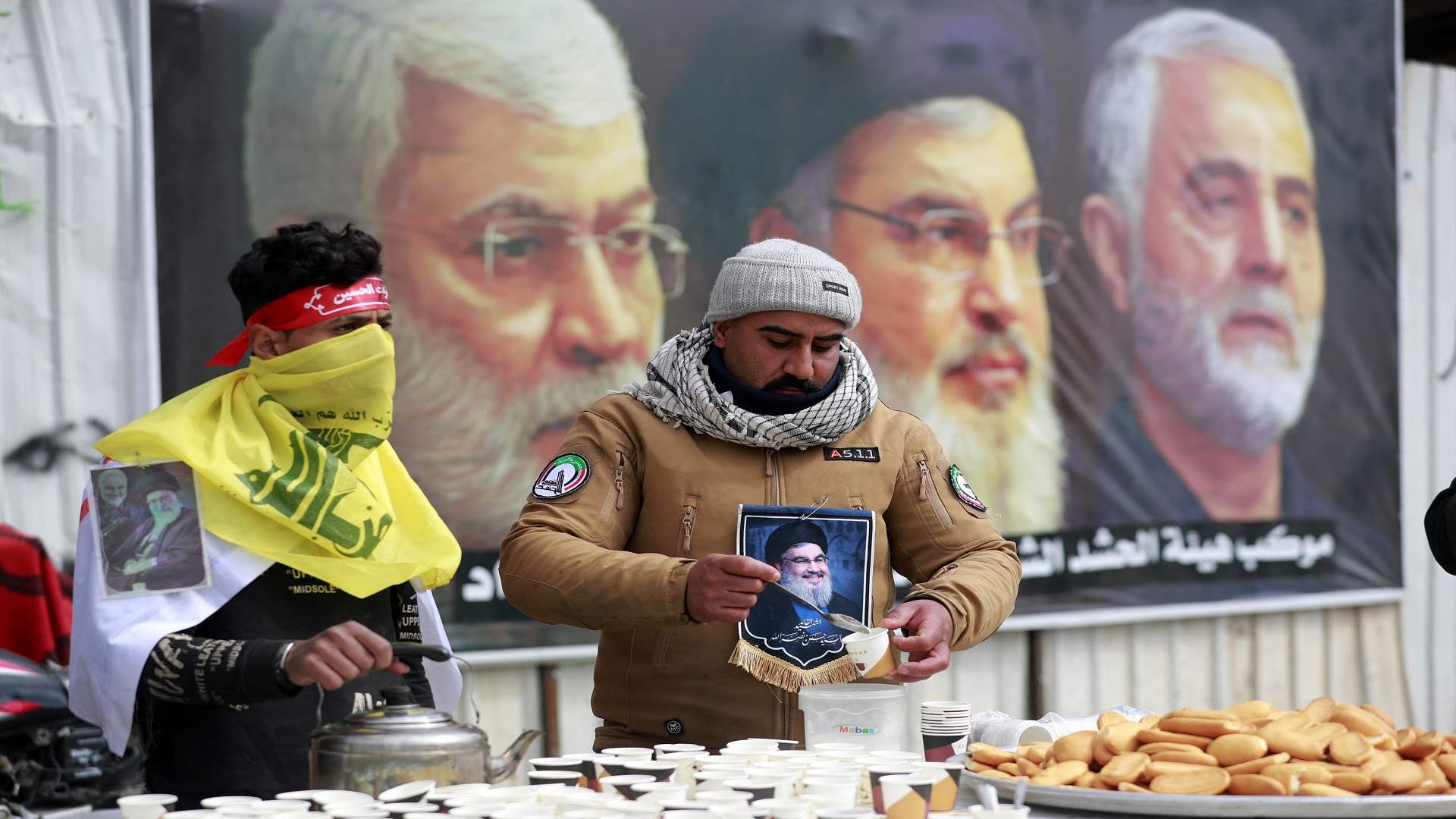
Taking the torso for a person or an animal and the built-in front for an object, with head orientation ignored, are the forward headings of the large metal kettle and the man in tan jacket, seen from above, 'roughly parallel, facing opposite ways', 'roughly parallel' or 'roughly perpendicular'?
roughly perpendicular

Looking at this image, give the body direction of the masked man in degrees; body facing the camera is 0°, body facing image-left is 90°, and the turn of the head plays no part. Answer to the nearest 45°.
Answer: approximately 315°

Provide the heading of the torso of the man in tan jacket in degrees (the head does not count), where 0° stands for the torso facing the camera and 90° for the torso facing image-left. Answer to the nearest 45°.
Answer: approximately 0°

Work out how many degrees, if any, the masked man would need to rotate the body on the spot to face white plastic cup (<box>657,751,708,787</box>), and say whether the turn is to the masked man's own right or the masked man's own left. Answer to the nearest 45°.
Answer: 0° — they already face it

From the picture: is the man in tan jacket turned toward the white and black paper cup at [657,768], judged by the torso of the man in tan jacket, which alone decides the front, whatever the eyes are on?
yes

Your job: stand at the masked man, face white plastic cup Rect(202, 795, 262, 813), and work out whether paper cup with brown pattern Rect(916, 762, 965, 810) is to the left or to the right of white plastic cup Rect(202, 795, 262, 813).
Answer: left

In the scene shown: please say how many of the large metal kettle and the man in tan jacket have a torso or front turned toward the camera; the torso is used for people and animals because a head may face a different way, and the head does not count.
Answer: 1

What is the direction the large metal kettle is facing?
to the viewer's right
